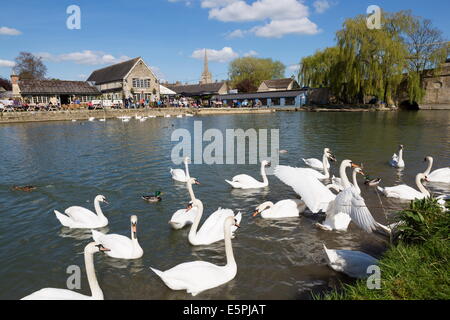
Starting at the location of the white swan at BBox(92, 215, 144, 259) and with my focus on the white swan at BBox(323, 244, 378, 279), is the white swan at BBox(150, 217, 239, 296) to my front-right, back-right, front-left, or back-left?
front-right

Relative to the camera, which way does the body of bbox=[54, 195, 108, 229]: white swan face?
to the viewer's right

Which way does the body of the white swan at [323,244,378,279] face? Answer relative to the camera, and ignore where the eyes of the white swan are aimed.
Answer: to the viewer's right

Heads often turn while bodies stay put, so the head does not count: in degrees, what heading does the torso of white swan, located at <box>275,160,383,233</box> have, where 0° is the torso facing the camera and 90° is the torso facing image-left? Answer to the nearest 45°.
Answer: approximately 225°

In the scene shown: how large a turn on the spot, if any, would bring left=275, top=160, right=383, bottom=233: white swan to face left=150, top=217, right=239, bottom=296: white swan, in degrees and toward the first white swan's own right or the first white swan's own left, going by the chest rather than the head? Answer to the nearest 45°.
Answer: approximately 180°

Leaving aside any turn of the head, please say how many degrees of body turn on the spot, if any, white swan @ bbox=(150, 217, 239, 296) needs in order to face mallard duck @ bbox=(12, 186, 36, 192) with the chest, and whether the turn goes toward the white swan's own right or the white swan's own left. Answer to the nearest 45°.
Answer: approximately 135° to the white swan's own left

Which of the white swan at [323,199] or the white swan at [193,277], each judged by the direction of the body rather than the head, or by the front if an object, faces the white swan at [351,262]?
the white swan at [193,277]

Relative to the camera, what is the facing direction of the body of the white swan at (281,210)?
to the viewer's left

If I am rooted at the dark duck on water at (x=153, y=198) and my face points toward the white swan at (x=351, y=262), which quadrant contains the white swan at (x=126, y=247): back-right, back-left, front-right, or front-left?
front-right

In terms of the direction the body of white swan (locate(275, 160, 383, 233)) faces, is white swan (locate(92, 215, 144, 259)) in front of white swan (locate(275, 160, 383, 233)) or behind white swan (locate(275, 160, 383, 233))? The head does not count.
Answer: behind

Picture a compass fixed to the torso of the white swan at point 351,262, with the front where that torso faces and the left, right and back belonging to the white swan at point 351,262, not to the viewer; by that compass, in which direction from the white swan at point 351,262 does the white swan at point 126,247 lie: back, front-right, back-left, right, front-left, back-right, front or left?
back

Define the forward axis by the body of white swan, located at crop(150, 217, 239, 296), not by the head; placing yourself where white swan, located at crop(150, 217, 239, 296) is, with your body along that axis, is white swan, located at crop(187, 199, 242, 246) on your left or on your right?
on your left
